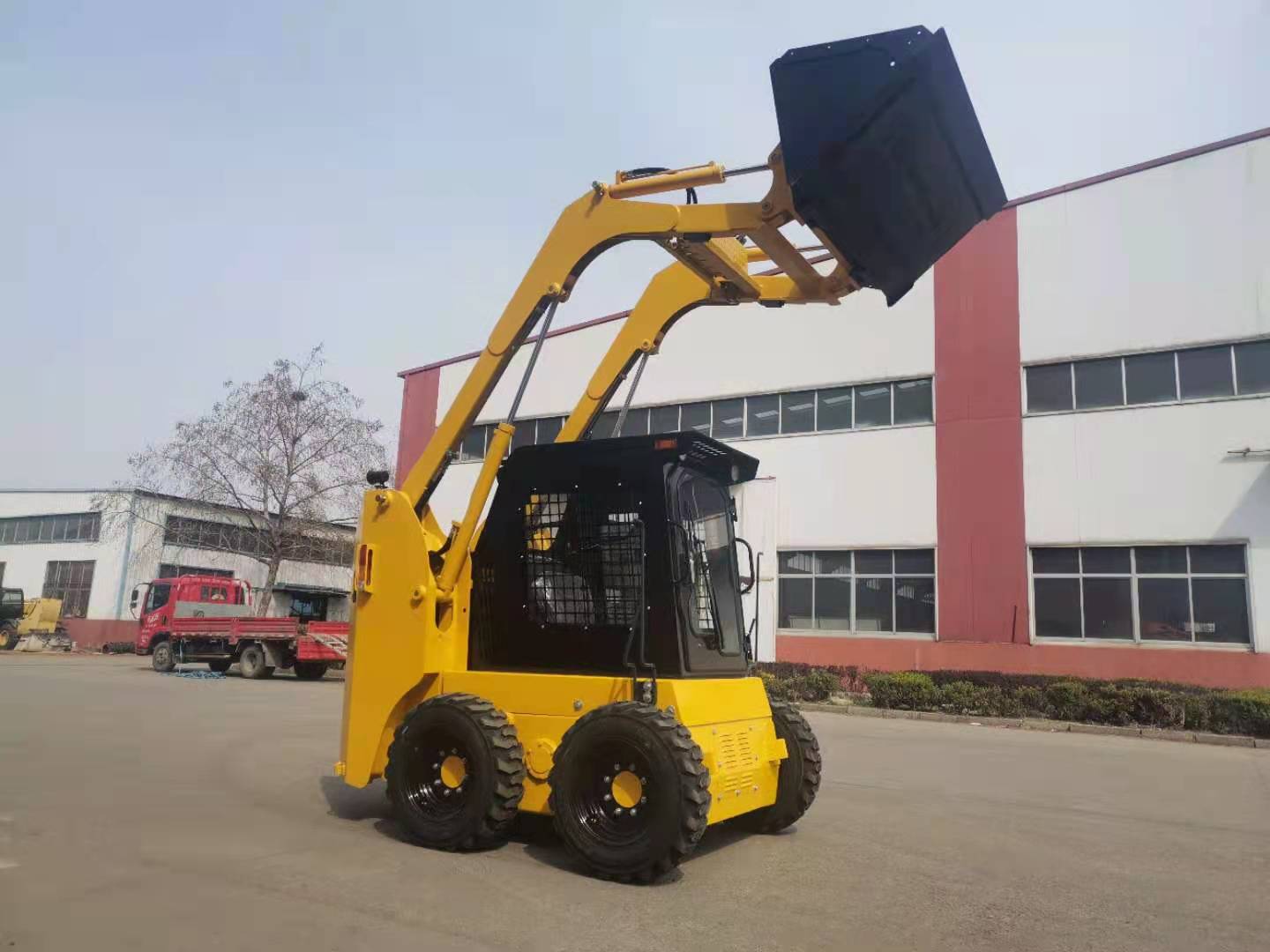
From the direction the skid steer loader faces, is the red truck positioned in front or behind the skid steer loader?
behind

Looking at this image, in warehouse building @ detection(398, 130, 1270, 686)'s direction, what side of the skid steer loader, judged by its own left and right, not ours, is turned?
left

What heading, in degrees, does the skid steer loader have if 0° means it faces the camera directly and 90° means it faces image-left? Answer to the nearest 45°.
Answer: approximately 315°

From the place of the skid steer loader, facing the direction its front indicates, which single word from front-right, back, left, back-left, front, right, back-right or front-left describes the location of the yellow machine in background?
back

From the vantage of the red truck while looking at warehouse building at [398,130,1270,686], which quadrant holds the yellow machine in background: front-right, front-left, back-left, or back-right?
back-left

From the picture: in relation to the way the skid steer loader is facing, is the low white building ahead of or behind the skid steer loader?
behind

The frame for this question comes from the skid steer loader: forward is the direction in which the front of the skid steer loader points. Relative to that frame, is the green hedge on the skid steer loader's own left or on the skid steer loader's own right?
on the skid steer loader's own left
